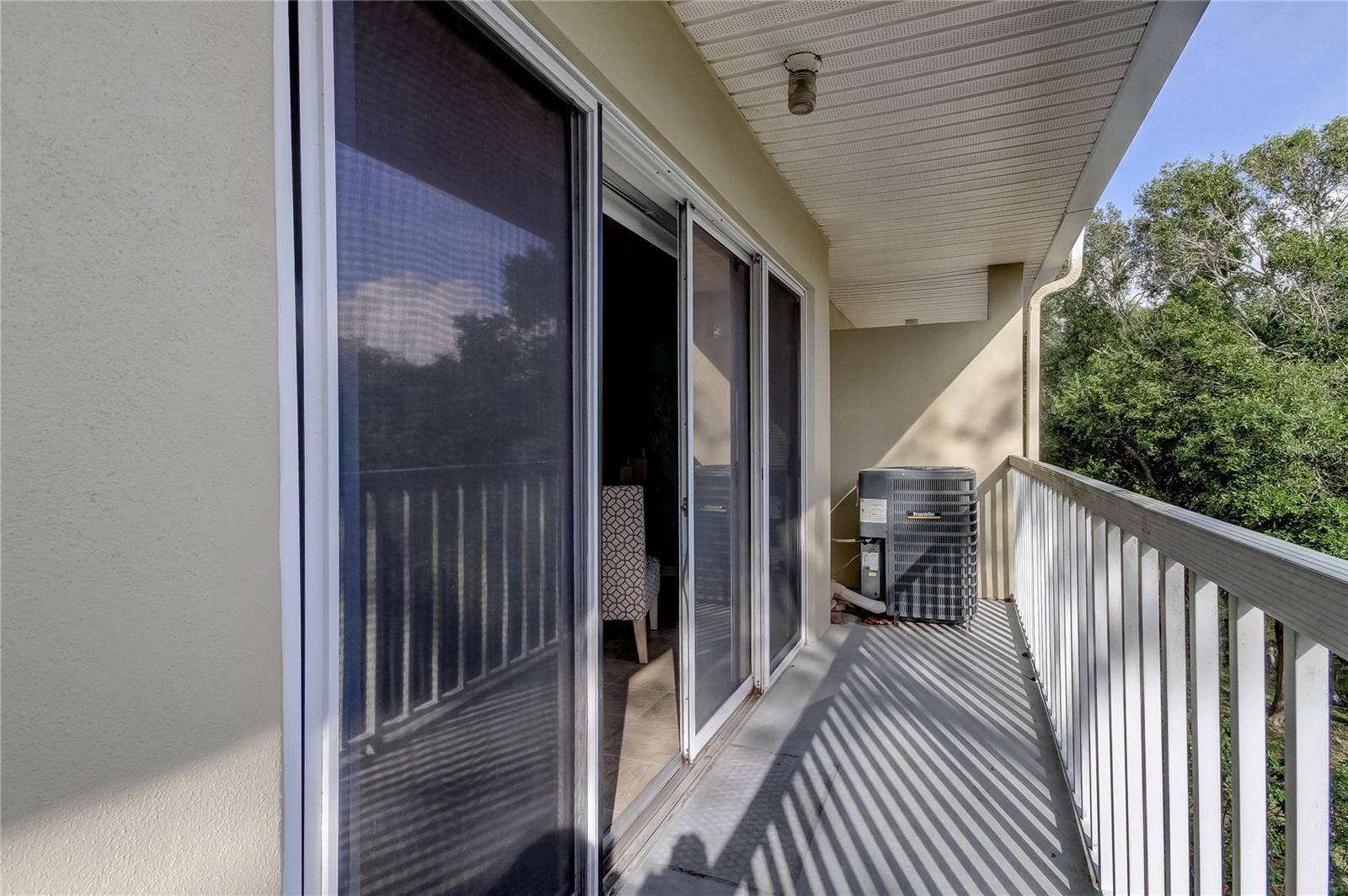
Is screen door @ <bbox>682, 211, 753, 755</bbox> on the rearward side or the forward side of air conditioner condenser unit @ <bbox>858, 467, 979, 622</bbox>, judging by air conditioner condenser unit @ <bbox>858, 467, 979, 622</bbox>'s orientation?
on the forward side

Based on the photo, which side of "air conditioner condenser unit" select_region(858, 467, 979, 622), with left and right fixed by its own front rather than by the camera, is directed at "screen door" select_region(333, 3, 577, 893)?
front

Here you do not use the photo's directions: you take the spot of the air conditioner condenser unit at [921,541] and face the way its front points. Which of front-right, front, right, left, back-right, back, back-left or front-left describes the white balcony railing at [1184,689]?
front

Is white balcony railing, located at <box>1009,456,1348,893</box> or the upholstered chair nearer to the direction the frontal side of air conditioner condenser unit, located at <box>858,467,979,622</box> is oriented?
the white balcony railing

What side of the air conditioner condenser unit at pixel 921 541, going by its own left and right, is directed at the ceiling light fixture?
front

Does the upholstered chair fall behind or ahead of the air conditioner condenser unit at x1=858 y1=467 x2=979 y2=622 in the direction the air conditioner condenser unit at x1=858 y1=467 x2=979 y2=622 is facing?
ahead

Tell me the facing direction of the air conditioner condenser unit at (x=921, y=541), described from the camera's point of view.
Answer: facing the viewer

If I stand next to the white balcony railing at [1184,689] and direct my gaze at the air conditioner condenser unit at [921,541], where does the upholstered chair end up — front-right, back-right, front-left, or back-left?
front-left
